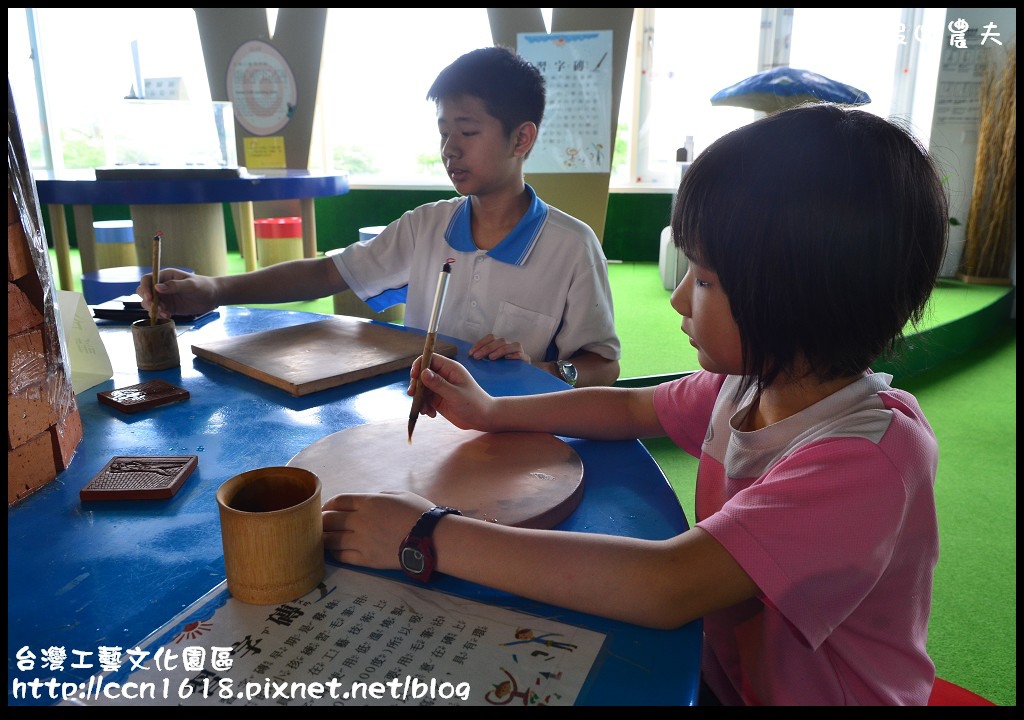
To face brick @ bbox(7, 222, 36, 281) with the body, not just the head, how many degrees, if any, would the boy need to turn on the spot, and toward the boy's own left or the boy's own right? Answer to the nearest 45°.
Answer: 0° — they already face it

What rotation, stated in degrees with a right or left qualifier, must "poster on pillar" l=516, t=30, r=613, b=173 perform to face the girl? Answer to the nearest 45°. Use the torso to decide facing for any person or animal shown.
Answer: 0° — it already faces them

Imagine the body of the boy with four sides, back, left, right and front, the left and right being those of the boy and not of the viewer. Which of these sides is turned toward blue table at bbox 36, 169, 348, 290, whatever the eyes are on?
right

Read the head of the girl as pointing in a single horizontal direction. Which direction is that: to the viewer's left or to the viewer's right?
to the viewer's left

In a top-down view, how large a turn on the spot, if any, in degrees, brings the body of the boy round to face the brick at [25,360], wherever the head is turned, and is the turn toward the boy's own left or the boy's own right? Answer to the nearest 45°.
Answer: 0° — they already face it

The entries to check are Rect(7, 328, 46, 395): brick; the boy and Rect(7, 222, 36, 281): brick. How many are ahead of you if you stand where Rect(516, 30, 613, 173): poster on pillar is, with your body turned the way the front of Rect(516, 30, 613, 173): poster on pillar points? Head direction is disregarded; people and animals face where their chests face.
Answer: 3

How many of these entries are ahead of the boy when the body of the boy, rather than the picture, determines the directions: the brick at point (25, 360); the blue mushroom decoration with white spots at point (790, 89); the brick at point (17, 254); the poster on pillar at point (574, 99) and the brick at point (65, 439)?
3

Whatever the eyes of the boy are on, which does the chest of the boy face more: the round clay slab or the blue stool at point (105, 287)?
the round clay slab

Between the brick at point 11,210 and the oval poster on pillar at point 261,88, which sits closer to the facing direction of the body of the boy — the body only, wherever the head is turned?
the brick

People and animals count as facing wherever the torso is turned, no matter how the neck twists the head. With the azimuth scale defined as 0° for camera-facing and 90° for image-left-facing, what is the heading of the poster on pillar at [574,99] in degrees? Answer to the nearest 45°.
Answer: approximately 0°

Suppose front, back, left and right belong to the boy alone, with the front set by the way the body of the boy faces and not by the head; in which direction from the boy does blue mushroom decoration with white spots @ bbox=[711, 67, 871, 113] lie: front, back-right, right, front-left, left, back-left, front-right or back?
back

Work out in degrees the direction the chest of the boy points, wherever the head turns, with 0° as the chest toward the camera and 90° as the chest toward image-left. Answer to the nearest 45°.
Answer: approximately 45°

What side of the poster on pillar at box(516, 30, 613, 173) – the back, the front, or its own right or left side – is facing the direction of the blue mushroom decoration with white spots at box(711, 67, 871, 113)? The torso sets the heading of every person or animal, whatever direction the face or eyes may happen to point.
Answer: left
